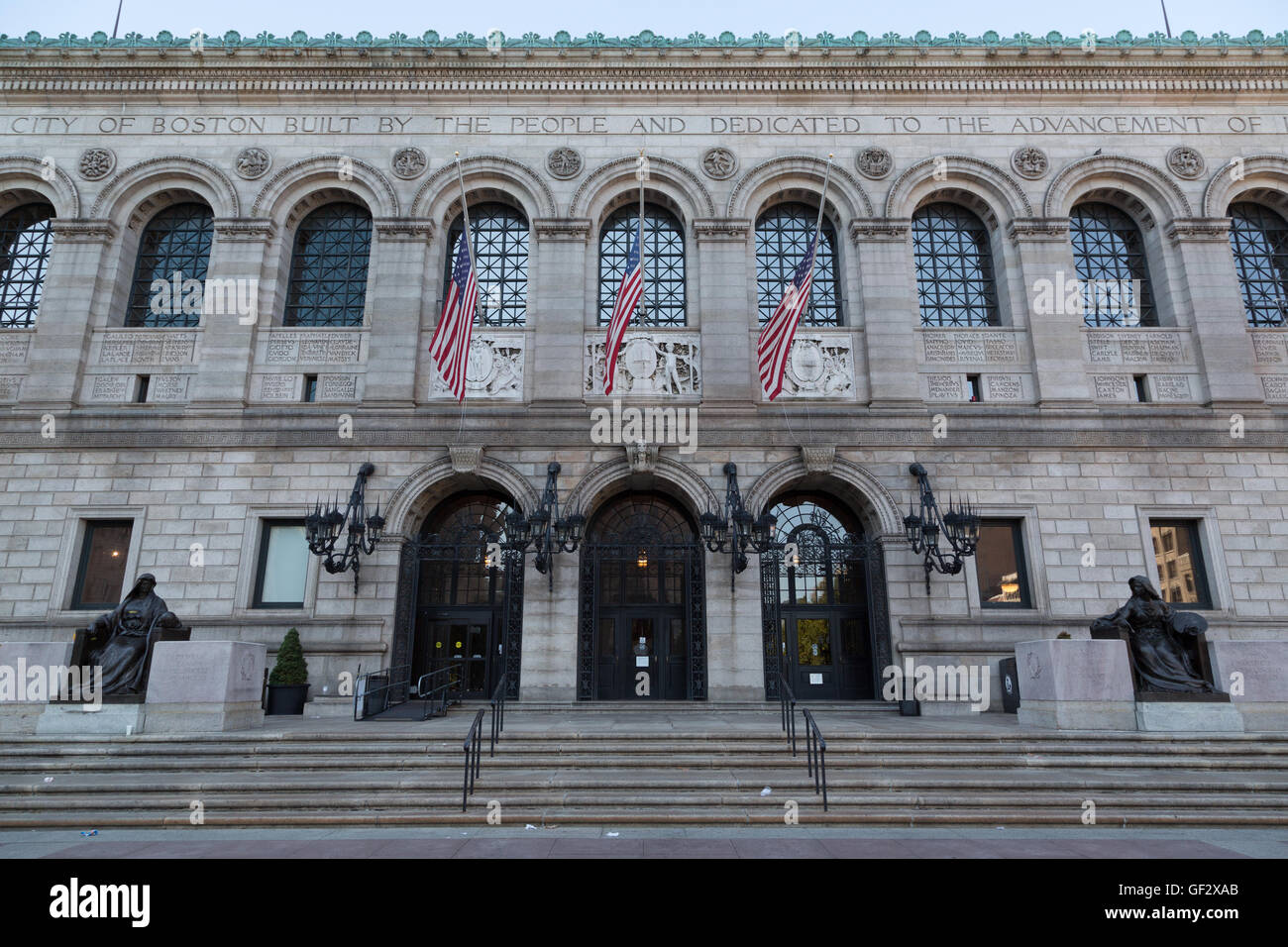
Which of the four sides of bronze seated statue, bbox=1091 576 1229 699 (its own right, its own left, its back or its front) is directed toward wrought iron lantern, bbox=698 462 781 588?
right

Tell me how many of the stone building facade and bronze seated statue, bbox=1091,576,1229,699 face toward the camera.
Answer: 2

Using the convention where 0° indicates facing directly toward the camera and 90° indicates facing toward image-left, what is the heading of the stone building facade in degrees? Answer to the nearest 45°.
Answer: approximately 0°

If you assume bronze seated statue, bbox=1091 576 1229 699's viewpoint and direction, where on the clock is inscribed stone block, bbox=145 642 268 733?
The inscribed stone block is roughly at 2 o'clock from the bronze seated statue.

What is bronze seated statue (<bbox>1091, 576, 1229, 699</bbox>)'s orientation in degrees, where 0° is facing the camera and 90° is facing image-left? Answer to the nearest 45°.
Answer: approximately 0°
